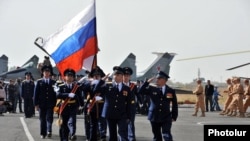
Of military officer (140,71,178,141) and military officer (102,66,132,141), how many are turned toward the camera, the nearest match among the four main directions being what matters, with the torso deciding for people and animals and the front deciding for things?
2

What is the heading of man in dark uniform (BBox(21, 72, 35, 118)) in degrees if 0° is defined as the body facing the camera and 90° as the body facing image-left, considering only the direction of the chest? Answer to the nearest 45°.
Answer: approximately 0°
